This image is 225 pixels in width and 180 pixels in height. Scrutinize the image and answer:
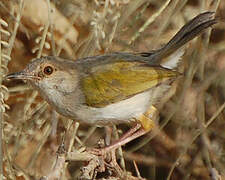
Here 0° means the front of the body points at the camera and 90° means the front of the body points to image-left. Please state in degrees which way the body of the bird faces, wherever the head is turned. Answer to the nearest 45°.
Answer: approximately 90°
